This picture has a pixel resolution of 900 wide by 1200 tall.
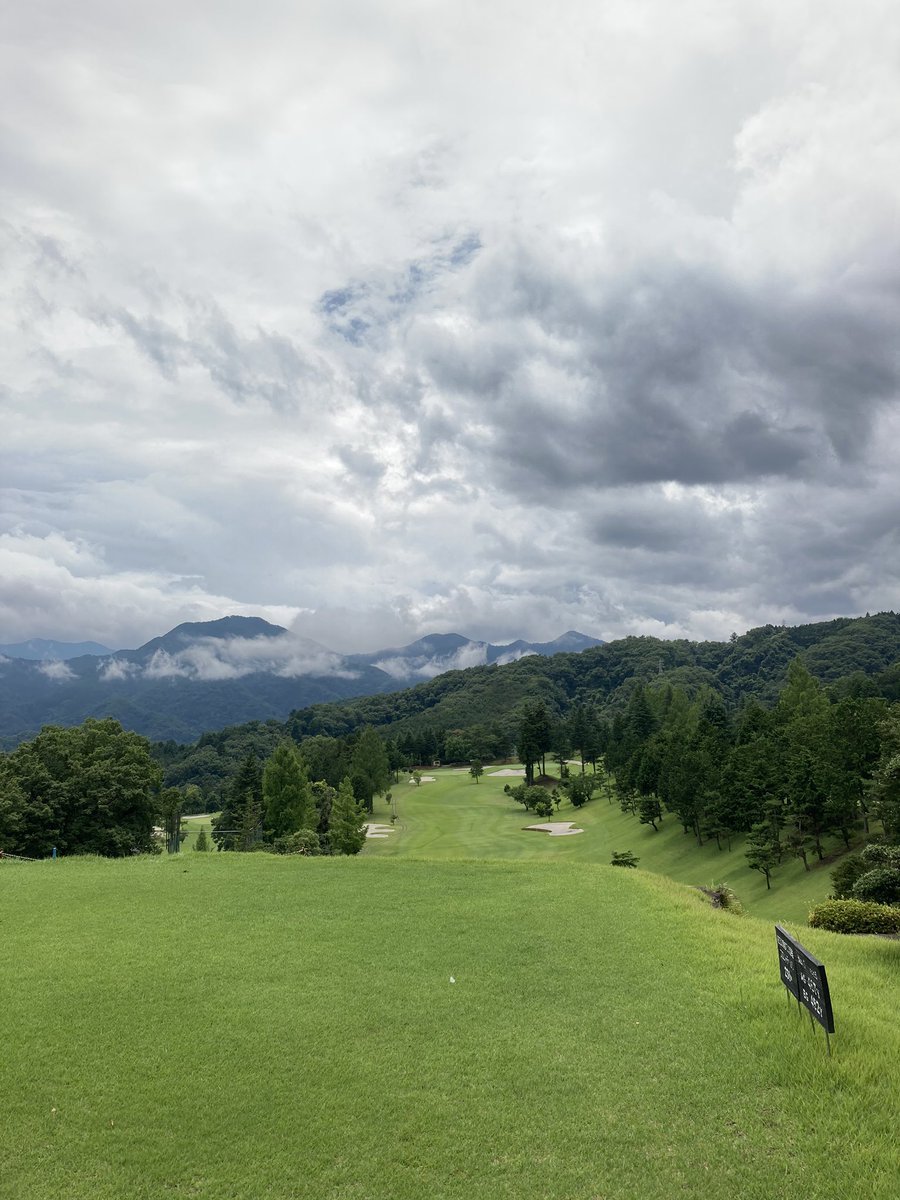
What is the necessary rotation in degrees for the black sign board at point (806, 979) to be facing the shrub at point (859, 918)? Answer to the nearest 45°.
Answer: approximately 135° to its right

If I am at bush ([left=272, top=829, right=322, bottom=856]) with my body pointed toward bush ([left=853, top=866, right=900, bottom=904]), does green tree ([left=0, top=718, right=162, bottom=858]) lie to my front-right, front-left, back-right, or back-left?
back-right

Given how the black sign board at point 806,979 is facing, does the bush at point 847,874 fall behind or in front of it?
behind

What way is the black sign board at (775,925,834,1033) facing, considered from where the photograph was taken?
facing the viewer and to the left of the viewer

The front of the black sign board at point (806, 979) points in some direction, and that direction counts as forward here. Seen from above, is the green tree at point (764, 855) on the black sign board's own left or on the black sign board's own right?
on the black sign board's own right

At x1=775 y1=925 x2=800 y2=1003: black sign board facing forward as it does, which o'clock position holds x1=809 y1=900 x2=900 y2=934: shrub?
The shrub is roughly at 5 o'clock from the black sign board.

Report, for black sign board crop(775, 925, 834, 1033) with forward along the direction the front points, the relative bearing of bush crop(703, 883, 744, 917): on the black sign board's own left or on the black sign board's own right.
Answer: on the black sign board's own right

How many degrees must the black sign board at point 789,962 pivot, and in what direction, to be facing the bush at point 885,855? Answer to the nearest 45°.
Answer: approximately 135° to its right

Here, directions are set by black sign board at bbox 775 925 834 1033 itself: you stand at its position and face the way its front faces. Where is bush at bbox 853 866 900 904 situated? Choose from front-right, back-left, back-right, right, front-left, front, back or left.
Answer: back-right
